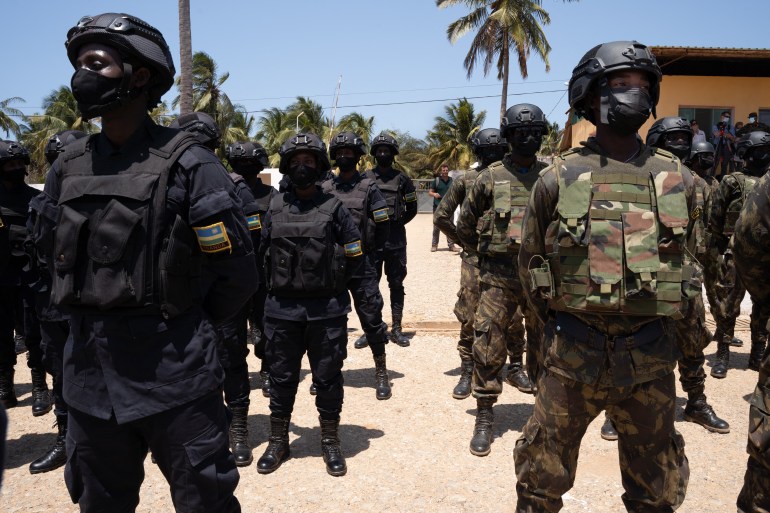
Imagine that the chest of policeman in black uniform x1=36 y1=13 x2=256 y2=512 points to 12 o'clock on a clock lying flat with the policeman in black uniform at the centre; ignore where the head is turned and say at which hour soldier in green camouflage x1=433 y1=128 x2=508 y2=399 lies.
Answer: The soldier in green camouflage is roughly at 6 o'clock from the policeman in black uniform.

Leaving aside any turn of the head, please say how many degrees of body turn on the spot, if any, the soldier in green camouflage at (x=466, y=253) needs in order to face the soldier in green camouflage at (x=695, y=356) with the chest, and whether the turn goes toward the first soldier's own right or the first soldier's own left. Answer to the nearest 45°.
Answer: approximately 45° to the first soldier's own left

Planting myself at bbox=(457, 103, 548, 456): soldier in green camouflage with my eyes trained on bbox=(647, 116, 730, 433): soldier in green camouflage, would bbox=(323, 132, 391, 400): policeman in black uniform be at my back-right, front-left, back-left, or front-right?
back-left

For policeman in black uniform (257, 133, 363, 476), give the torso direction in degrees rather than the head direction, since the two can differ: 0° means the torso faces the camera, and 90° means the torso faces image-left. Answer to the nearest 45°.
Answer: approximately 0°

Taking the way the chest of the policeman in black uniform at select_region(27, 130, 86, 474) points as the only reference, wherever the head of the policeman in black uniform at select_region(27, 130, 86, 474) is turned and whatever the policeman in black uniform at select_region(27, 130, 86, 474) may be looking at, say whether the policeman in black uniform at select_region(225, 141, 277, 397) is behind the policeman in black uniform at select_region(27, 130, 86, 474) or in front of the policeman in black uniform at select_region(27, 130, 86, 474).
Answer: behind
